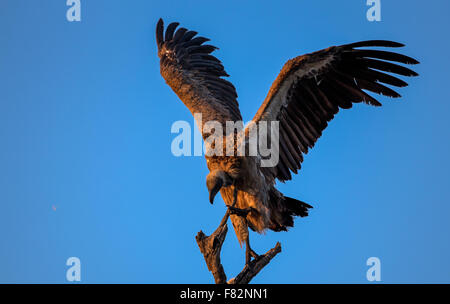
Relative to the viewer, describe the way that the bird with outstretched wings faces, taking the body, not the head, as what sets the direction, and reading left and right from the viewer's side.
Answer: facing the viewer and to the left of the viewer
